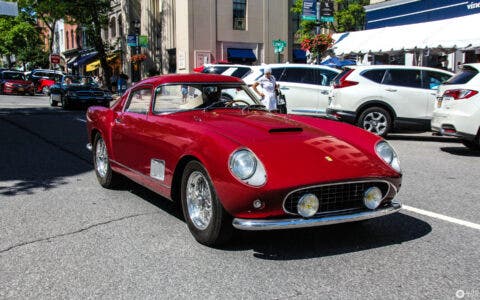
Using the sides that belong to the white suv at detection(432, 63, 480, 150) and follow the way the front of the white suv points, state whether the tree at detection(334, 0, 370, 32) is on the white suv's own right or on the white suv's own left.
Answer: on the white suv's own left

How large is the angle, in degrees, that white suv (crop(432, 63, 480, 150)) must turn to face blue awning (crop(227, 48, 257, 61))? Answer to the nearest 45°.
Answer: approximately 90° to its left

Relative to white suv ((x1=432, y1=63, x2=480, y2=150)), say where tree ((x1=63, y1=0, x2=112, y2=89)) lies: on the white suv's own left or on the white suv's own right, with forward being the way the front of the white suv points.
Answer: on the white suv's own left

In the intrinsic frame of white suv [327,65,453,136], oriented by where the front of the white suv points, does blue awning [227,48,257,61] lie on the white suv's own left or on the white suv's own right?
on the white suv's own left

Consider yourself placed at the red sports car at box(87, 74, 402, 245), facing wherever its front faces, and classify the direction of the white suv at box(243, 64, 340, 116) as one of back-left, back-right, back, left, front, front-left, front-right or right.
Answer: back-left

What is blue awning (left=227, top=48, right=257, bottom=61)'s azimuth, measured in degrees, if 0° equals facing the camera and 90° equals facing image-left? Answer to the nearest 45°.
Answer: approximately 0°

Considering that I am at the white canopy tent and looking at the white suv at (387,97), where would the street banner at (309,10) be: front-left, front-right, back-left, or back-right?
back-right
